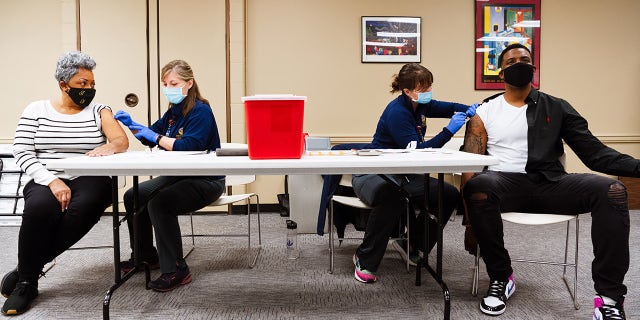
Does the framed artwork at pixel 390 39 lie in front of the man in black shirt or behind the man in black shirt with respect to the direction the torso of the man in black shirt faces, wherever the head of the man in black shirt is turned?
behind

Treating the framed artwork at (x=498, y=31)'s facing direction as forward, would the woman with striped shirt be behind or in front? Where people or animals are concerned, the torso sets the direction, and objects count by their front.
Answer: in front

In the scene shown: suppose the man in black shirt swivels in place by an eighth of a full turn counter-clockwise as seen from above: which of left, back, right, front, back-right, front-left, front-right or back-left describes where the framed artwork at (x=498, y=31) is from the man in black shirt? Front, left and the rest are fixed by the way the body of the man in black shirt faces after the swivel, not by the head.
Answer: back-left

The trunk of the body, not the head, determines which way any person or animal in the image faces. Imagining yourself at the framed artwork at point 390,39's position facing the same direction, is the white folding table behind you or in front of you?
in front

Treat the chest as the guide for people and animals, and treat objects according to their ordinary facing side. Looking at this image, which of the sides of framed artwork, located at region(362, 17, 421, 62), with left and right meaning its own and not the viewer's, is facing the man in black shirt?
front
